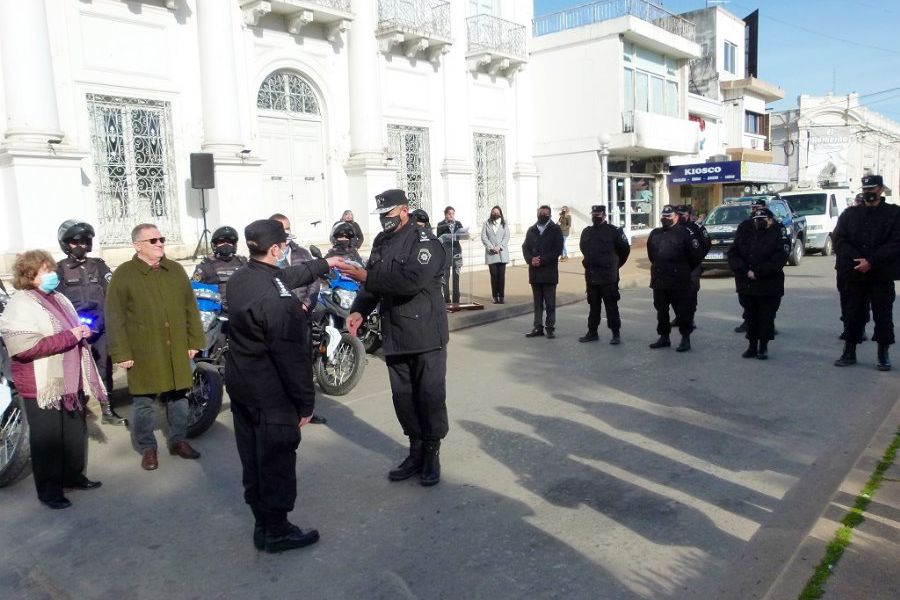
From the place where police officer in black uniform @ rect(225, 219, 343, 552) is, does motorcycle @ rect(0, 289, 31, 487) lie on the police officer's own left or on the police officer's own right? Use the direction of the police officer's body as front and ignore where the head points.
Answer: on the police officer's own left

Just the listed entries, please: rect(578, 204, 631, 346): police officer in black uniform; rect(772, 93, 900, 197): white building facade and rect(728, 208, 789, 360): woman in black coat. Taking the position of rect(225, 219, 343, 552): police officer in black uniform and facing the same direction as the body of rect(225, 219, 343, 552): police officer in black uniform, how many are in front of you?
3

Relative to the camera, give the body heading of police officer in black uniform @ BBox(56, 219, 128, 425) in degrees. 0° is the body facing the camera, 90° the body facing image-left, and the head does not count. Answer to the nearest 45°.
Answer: approximately 315°

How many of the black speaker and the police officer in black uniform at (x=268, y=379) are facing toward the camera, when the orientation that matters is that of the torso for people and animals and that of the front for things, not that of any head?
1

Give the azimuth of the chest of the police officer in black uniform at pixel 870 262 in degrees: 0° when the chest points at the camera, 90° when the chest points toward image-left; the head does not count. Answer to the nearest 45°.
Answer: approximately 45°

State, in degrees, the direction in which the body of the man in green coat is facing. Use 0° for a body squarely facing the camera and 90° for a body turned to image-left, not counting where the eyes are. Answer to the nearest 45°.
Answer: approximately 315°

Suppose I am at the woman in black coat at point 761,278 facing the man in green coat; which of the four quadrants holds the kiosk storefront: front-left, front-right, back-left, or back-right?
back-right

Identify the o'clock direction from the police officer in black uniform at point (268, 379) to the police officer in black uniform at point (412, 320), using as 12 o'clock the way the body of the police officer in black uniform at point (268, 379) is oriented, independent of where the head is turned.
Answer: the police officer in black uniform at point (412, 320) is roughly at 12 o'clock from the police officer in black uniform at point (268, 379).

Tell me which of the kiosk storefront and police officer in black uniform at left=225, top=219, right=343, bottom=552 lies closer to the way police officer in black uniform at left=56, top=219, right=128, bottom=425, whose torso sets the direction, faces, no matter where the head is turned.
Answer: the police officer in black uniform

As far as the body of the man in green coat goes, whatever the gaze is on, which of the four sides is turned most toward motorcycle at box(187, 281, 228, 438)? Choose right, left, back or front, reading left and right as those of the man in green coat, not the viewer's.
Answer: left

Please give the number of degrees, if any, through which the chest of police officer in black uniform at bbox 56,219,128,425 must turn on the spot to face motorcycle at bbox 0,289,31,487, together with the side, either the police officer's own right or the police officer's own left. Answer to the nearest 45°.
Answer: approximately 90° to the police officer's own right
